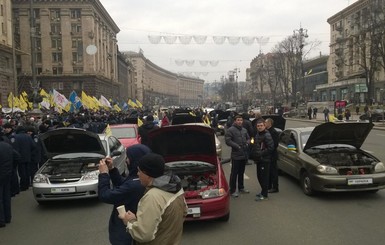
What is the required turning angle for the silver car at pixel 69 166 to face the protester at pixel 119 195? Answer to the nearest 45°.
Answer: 0° — it already faces them

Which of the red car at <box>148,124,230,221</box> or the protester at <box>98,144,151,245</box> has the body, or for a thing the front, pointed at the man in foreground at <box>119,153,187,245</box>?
the red car

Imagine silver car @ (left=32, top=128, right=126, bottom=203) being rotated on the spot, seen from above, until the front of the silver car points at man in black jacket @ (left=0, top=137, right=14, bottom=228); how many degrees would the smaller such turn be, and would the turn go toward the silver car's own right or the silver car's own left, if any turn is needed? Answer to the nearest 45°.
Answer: approximately 45° to the silver car's own right

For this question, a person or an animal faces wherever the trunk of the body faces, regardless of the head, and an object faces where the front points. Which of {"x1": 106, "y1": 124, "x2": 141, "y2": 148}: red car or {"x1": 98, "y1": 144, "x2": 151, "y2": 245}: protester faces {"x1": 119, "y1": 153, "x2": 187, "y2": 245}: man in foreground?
the red car

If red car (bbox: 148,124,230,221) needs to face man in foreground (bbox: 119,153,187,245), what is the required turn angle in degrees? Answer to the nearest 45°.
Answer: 0° — it already faces them
